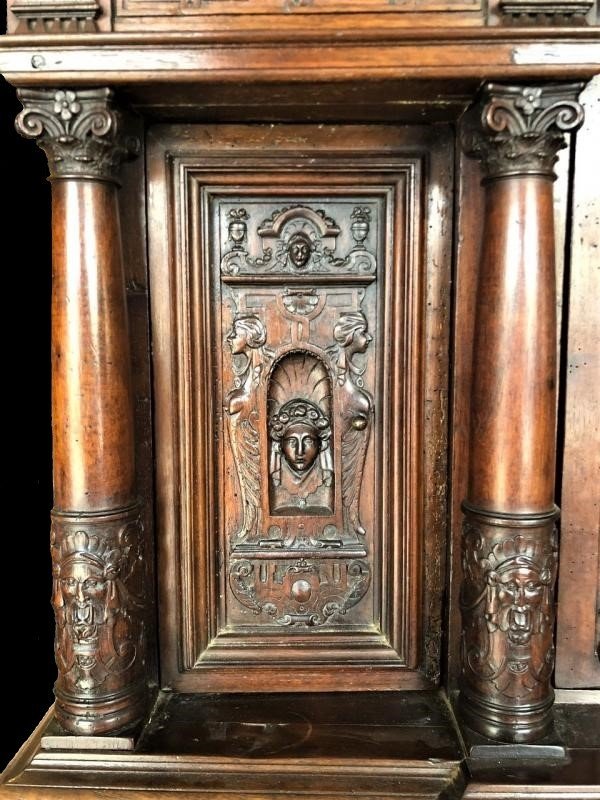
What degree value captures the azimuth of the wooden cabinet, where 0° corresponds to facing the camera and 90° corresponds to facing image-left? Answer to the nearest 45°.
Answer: approximately 0°
